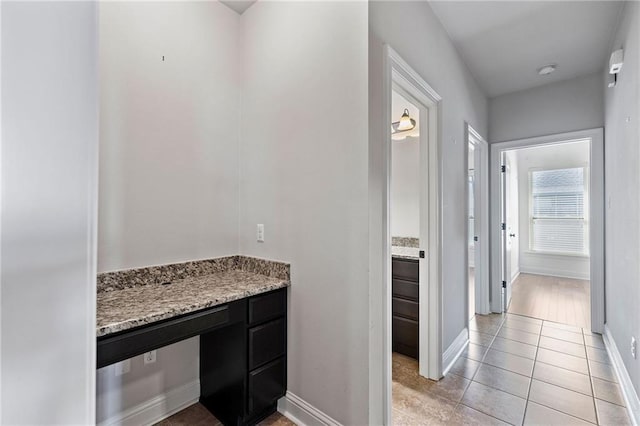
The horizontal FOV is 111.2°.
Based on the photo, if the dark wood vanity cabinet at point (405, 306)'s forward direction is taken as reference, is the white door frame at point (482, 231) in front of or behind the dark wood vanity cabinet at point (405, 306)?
behind

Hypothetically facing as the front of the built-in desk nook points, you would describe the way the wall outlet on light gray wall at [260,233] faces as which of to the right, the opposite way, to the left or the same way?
to the right

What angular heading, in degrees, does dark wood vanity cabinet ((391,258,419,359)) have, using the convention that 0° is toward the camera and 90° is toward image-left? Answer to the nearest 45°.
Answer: approximately 45°

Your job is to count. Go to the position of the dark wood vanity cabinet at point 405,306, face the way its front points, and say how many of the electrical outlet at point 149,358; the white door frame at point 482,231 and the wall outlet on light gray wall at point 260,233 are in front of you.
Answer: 2

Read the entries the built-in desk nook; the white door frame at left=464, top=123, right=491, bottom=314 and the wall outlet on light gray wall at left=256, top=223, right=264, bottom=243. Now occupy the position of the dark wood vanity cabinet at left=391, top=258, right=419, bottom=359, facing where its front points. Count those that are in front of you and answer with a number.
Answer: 2

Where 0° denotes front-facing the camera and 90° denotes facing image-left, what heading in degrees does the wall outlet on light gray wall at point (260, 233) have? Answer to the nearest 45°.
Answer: approximately 45°

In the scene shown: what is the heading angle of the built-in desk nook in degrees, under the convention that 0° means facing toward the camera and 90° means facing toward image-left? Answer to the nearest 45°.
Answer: approximately 315°
